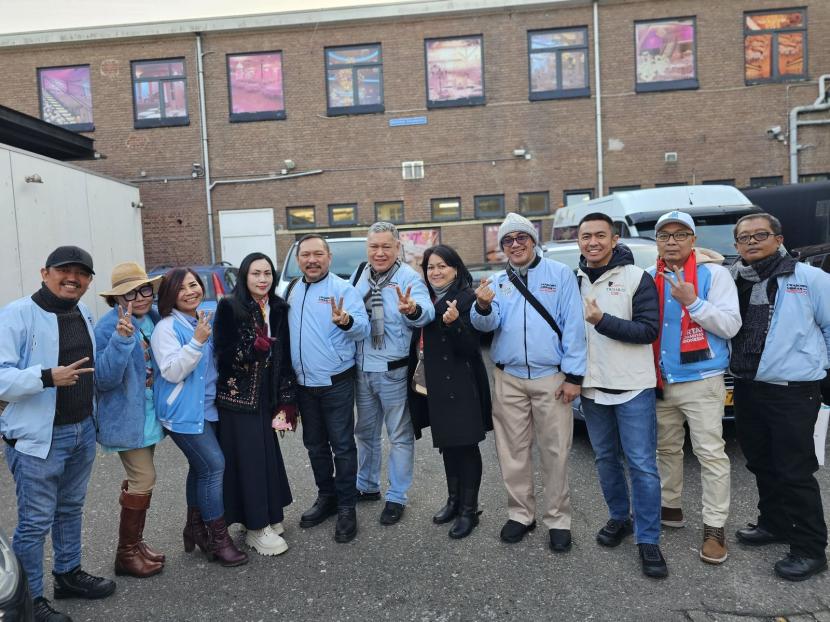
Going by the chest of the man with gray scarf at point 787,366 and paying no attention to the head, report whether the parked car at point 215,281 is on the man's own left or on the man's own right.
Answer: on the man's own right

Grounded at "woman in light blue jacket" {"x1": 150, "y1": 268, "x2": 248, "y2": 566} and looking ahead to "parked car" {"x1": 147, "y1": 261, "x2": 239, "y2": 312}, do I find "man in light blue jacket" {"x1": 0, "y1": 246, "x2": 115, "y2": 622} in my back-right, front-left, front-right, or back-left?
back-left

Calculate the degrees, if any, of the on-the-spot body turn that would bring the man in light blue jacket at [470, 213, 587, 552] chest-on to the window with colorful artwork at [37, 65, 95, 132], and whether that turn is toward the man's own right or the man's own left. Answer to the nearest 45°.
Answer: approximately 135° to the man's own right

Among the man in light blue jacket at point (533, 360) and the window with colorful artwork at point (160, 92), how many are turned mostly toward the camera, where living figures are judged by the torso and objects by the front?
2

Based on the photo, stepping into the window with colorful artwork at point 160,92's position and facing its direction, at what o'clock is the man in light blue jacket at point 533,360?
The man in light blue jacket is roughly at 12 o'clock from the window with colorful artwork.

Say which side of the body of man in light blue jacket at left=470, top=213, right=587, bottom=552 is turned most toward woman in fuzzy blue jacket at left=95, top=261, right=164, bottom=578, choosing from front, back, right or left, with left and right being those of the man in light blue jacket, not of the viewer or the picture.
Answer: right

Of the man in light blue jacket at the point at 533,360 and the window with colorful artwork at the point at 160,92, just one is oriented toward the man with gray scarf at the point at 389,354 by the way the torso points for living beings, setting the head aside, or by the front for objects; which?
the window with colorful artwork

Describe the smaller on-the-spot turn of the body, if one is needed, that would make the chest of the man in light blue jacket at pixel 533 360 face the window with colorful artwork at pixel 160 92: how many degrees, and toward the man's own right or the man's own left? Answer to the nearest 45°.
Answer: approximately 135° to the man's own right

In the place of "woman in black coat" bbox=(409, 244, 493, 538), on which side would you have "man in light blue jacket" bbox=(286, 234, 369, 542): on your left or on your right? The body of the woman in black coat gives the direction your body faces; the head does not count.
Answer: on your right

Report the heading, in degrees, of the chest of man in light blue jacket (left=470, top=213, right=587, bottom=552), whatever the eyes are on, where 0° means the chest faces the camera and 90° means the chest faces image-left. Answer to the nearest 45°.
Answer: approximately 0°

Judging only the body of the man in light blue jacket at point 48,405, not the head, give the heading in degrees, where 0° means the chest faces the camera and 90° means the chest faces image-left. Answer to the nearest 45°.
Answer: approximately 315°
